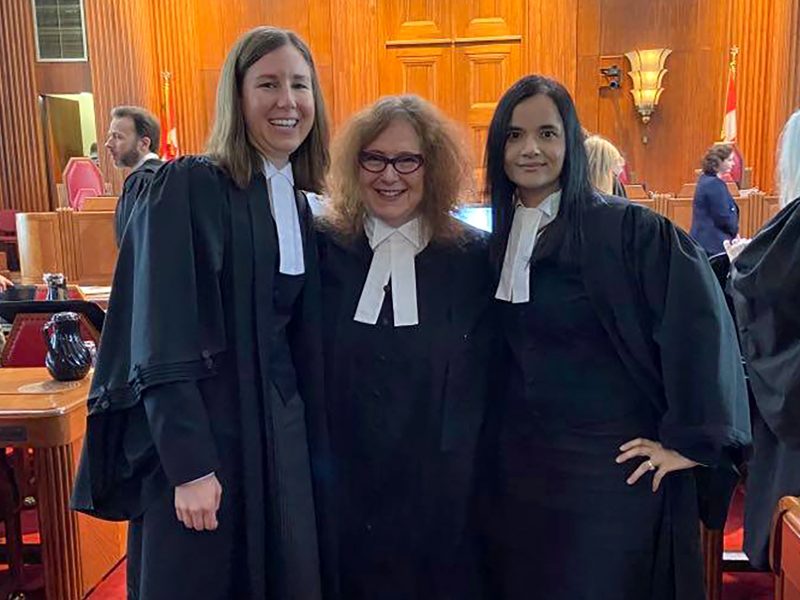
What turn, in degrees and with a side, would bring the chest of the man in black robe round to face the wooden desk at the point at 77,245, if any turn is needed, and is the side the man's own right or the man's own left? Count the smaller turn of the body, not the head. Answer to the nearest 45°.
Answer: approximately 90° to the man's own right

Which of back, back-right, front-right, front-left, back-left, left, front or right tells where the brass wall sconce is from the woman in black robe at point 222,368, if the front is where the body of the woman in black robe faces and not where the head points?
left

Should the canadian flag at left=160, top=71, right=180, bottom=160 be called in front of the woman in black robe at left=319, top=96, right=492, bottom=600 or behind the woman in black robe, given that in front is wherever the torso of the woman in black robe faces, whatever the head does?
behind

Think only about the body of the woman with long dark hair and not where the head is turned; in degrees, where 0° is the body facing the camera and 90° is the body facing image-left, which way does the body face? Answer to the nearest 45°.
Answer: approximately 45°

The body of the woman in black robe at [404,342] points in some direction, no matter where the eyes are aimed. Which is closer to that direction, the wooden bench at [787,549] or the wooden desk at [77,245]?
the wooden bench
